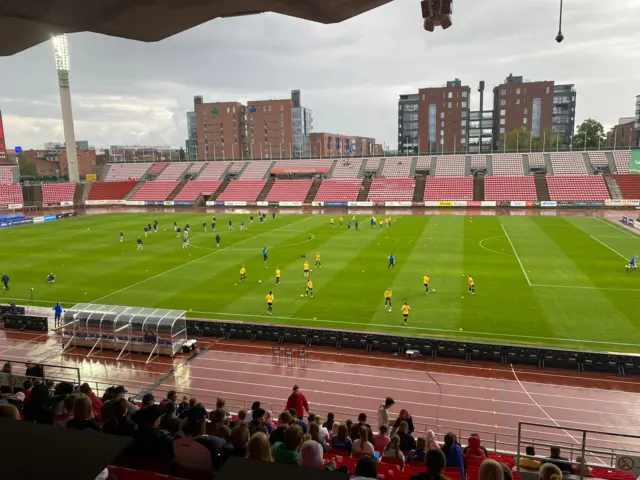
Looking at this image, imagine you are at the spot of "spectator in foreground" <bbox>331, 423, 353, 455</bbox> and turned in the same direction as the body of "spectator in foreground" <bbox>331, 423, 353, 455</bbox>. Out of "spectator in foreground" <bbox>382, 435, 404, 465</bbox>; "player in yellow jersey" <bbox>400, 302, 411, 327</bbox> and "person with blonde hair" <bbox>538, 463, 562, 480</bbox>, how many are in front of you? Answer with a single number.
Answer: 1

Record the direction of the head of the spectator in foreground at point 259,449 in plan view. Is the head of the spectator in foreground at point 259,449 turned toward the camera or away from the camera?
away from the camera

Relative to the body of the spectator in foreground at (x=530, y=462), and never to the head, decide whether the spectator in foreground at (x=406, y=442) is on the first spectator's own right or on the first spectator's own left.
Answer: on the first spectator's own left

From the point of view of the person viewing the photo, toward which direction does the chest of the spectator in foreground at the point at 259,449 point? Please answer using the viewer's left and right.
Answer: facing away from the viewer

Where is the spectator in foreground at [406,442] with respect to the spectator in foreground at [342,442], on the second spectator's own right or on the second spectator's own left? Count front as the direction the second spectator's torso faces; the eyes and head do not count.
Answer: on the second spectator's own right

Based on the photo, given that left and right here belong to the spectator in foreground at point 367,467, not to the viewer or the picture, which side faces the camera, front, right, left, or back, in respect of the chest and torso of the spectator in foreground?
back

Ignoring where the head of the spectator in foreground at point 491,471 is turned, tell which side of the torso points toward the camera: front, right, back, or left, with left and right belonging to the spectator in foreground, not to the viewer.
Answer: back

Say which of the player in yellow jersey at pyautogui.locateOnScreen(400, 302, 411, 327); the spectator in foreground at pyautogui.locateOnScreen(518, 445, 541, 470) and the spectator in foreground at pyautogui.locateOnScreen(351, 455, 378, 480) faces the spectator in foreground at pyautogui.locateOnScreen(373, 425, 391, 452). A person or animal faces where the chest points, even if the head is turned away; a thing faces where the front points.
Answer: the spectator in foreground at pyautogui.locateOnScreen(351, 455, 378, 480)

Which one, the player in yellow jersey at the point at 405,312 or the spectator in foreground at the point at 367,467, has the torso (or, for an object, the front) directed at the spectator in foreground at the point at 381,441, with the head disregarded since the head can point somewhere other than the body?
the spectator in foreground at the point at 367,467

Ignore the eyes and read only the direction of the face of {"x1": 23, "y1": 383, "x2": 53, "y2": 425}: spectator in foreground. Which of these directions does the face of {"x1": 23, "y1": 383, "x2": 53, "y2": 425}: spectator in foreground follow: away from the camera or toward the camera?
away from the camera

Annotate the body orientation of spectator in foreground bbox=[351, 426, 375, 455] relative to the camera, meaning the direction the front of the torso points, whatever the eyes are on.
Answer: away from the camera

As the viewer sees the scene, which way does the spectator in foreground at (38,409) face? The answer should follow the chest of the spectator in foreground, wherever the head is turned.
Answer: away from the camera
